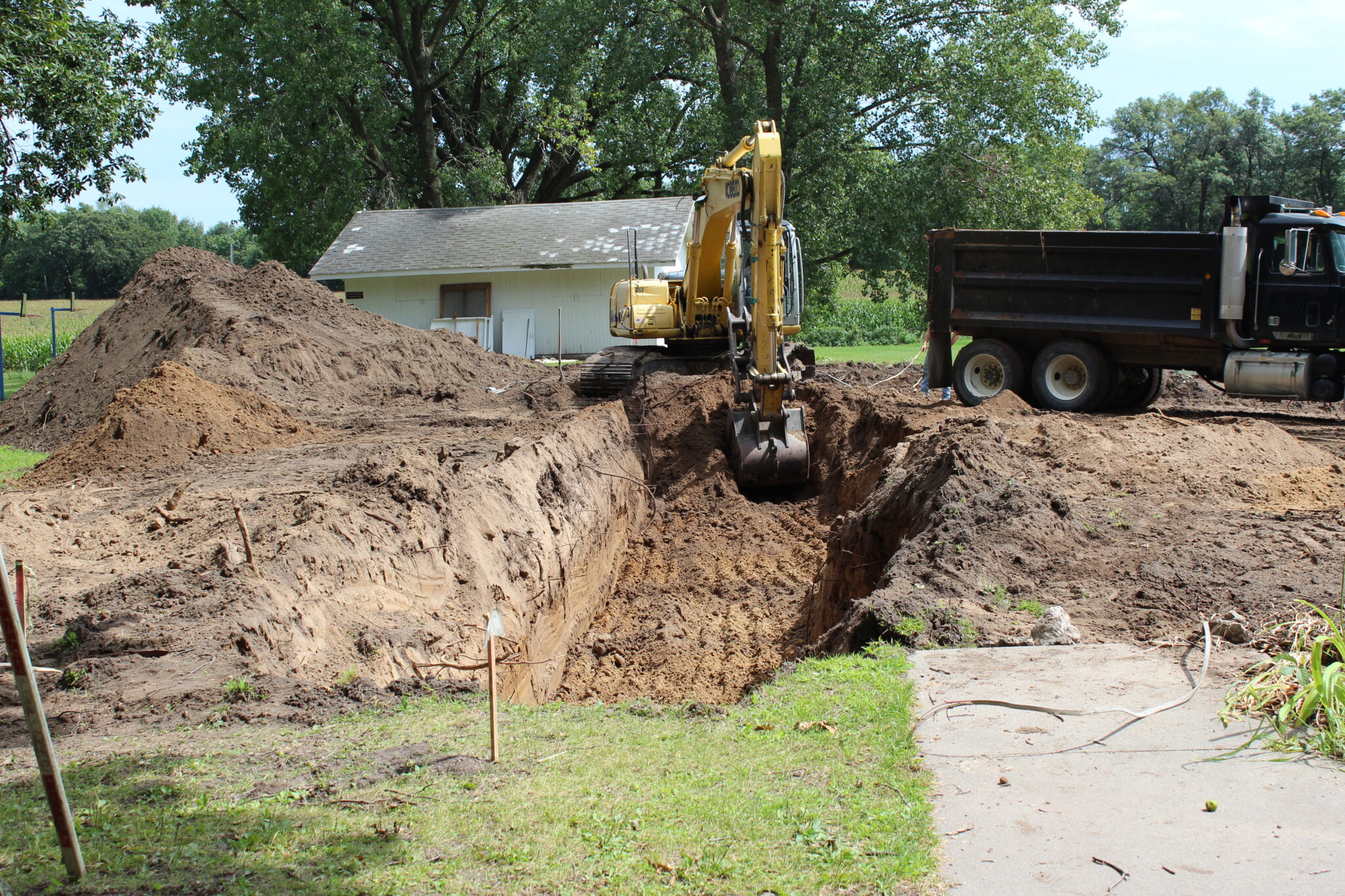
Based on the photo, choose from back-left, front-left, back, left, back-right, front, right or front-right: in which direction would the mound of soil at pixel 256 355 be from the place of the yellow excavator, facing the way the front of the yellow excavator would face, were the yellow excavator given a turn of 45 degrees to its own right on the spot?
right

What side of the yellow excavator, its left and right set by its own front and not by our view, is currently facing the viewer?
front

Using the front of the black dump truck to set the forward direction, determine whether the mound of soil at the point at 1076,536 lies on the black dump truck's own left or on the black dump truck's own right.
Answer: on the black dump truck's own right

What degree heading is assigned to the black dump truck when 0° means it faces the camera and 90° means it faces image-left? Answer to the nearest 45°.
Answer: approximately 270°

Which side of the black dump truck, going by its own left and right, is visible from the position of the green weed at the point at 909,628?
right

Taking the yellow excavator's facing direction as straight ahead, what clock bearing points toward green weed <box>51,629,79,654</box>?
The green weed is roughly at 1 o'clock from the yellow excavator.

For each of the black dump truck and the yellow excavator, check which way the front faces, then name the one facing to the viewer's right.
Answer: the black dump truck

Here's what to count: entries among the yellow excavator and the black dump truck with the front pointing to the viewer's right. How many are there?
1

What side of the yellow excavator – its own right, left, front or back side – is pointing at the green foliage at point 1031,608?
front

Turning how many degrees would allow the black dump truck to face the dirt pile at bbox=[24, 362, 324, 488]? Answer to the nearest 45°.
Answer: approximately 135° to its right

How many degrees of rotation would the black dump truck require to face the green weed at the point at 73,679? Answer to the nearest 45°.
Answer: approximately 90° to its right

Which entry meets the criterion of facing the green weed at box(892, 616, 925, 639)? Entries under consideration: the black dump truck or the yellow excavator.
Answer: the yellow excavator

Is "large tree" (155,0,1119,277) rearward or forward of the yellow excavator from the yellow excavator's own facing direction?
rearward

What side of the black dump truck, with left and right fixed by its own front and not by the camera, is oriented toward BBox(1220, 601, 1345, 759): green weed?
right

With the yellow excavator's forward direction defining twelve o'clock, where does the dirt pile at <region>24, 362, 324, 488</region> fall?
The dirt pile is roughly at 3 o'clock from the yellow excavator.

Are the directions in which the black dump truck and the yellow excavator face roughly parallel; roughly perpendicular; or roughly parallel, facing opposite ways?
roughly perpendicular

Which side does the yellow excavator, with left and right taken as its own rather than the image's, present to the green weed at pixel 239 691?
front
